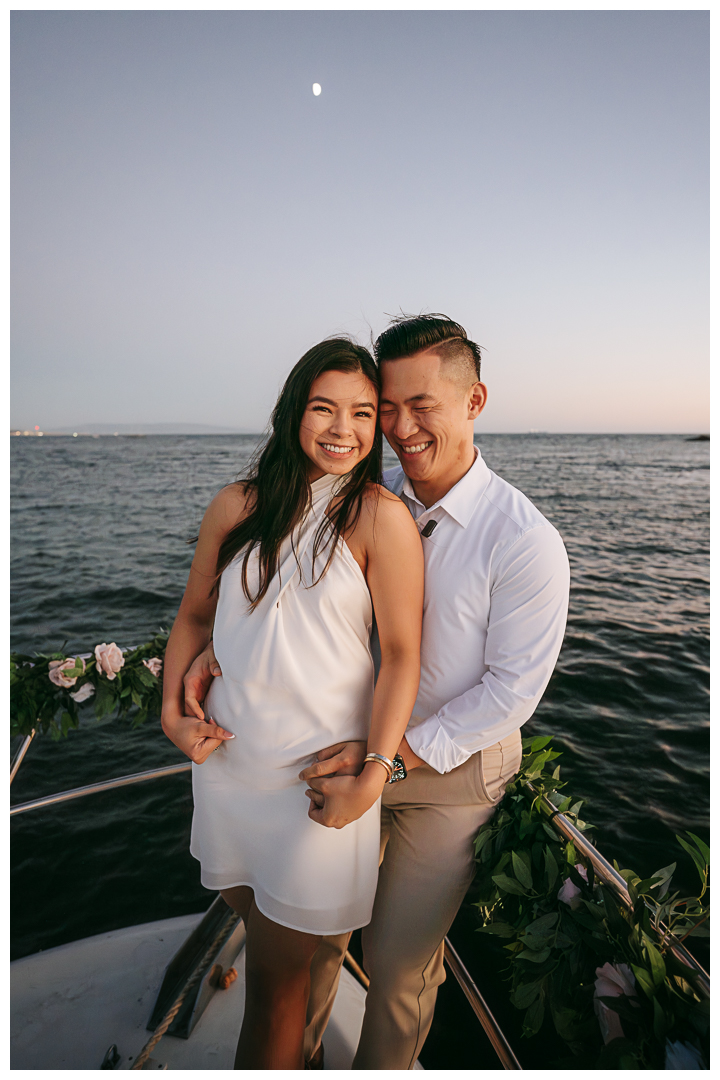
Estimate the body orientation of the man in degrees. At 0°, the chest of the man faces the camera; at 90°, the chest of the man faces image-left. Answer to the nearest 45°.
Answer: approximately 45°

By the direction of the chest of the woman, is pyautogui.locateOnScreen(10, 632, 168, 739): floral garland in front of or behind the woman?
behind

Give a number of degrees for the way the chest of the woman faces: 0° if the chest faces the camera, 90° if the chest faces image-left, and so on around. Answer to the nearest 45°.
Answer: approximately 0°

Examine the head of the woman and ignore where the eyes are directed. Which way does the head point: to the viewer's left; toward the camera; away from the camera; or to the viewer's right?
toward the camera

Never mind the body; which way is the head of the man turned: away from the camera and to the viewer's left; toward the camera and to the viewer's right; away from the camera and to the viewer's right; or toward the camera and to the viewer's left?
toward the camera and to the viewer's left

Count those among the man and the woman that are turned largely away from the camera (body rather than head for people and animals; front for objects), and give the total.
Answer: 0
